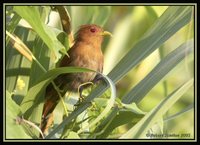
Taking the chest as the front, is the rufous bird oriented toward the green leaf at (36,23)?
no

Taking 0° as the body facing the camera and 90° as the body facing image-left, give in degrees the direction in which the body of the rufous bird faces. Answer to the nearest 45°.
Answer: approximately 315°

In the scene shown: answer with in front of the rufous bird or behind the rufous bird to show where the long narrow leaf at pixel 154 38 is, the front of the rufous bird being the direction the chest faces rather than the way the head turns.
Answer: in front

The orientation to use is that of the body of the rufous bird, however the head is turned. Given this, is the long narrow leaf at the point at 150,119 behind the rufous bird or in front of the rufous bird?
in front

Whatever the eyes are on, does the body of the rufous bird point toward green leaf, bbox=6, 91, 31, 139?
no
